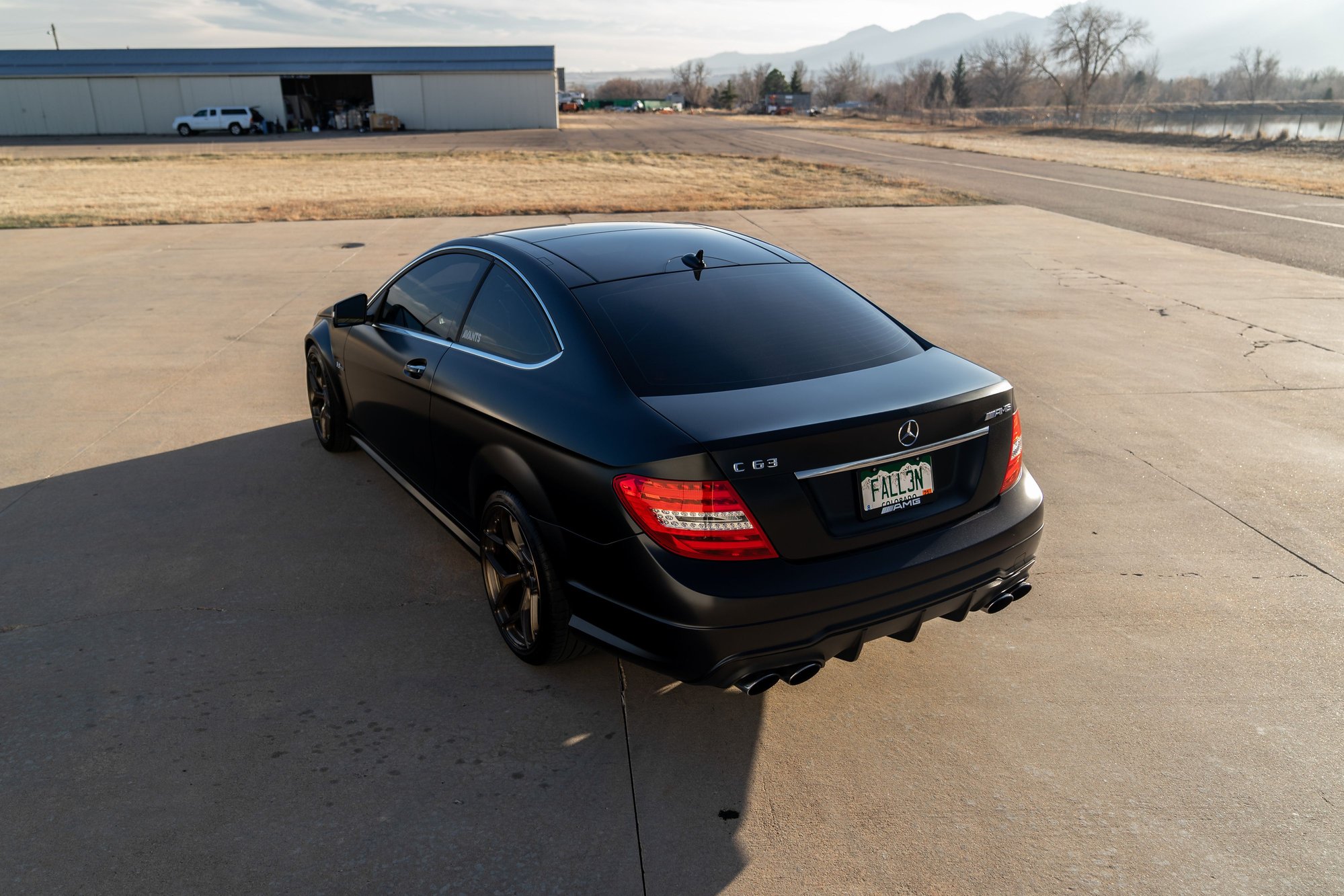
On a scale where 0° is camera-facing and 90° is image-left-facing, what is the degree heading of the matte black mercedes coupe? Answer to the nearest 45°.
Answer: approximately 135°
